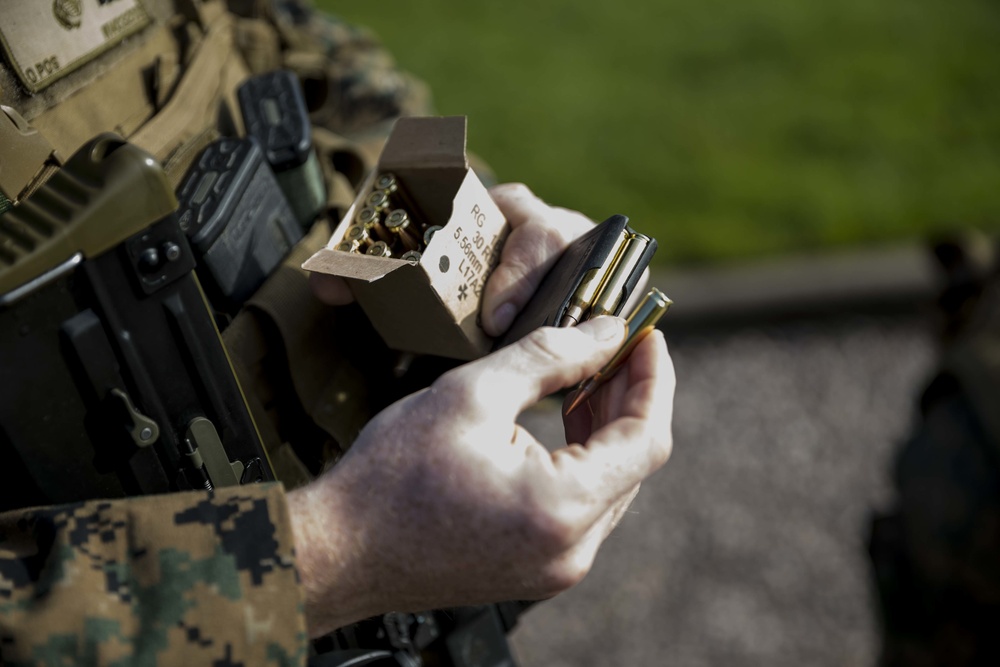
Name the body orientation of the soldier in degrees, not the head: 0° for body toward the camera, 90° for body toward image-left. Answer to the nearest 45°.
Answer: approximately 315°
